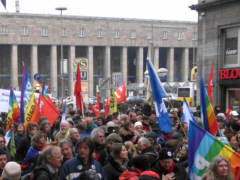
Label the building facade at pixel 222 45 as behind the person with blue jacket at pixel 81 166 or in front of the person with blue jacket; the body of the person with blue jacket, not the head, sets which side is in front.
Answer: behind

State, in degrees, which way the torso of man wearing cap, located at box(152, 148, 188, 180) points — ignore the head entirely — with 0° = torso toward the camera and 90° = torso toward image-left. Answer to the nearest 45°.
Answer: approximately 0°

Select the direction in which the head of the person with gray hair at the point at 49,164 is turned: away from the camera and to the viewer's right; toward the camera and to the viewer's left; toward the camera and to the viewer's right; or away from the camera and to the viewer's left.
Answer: toward the camera and to the viewer's right

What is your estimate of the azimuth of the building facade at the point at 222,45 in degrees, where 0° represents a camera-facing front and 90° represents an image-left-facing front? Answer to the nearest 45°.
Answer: approximately 45°
